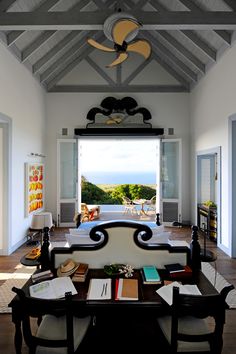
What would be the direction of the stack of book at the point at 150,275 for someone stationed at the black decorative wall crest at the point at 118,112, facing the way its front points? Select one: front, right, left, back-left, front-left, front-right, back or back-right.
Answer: front

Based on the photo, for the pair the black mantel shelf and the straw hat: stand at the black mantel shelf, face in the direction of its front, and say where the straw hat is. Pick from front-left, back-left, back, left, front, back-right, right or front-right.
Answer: front

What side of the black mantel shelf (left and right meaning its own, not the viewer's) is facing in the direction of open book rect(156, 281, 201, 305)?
front

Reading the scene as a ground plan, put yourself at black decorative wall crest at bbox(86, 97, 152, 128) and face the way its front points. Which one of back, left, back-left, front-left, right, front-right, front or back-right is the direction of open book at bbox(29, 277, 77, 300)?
front

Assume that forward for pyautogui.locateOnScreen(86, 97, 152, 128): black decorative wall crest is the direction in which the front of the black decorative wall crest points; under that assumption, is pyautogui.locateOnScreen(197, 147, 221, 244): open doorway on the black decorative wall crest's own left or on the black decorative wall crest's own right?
on the black decorative wall crest's own left

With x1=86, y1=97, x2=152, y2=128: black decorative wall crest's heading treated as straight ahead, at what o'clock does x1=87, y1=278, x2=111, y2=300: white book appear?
The white book is roughly at 12 o'clock from the black decorative wall crest.

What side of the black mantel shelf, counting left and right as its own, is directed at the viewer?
front

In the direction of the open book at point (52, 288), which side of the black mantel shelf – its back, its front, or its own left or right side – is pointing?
front

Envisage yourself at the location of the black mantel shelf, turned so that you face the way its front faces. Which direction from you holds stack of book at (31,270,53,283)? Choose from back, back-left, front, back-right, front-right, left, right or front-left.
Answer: front

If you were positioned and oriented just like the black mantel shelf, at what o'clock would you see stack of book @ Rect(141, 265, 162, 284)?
The stack of book is roughly at 12 o'clock from the black mantel shelf.

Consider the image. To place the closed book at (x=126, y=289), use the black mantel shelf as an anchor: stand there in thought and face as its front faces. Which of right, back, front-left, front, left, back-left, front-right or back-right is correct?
front

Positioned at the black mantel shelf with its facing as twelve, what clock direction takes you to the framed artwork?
The framed artwork is roughly at 2 o'clock from the black mantel shelf.

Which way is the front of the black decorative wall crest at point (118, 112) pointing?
toward the camera

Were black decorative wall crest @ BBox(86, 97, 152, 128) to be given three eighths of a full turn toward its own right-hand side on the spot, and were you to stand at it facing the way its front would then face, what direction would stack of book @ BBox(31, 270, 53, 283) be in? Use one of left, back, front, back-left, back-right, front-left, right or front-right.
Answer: back-left

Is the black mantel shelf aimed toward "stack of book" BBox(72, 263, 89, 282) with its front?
yes

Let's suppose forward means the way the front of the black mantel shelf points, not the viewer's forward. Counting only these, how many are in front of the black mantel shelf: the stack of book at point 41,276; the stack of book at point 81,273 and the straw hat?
3

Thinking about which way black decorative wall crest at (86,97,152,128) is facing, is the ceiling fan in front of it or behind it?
in front

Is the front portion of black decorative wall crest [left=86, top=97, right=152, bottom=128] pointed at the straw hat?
yes
